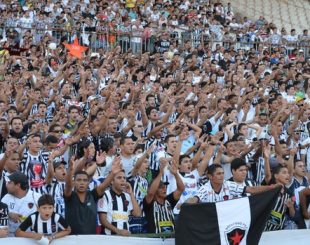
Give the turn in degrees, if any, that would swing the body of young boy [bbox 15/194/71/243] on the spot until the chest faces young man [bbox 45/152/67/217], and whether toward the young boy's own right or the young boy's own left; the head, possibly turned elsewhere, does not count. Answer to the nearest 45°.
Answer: approximately 180°

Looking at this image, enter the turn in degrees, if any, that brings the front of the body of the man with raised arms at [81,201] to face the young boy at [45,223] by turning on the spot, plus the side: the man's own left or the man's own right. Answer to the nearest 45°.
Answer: approximately 45° to the man's own right

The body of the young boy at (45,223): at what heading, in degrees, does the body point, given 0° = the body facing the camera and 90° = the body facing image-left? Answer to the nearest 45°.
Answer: approximately 0°

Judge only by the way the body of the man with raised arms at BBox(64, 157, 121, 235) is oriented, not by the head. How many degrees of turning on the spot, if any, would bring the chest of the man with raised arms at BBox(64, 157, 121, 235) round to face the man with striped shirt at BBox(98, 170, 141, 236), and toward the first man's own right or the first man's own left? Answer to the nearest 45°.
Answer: approximately 90° to the first man's own left

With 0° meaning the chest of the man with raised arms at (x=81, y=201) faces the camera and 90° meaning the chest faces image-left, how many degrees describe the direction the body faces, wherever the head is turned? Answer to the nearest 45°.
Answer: approximately 0°

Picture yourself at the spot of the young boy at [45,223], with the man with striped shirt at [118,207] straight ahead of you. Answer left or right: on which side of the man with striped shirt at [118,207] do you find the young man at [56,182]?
left

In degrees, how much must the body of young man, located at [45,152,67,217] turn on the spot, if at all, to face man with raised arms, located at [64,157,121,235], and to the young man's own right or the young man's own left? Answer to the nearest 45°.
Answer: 0° — they already face them

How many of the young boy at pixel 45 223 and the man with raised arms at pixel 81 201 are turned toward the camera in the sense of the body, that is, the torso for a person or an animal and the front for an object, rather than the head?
2
